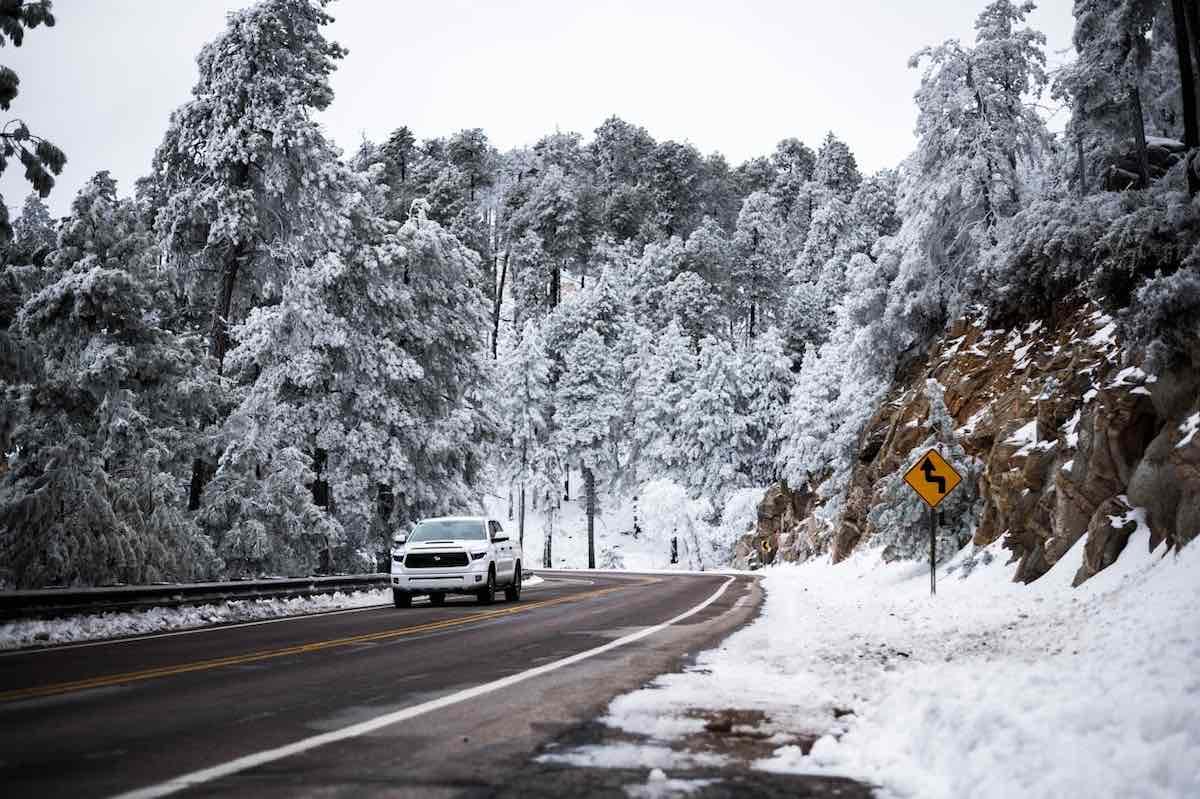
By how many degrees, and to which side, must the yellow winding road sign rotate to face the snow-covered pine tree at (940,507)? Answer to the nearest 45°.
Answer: approximately 180°

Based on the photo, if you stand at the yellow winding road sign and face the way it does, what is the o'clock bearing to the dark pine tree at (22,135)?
The dark pine tree is roughly at 2 o'clock from the yellow winding road sign.

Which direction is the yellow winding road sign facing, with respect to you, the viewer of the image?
facing the viewer

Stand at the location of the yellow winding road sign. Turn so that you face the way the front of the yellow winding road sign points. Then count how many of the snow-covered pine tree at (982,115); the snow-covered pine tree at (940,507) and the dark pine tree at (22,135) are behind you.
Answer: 2

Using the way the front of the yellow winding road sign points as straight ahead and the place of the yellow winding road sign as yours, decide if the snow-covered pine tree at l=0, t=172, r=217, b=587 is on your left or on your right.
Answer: on your right

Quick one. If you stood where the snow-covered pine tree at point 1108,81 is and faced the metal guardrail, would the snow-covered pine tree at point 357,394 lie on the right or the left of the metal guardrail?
right

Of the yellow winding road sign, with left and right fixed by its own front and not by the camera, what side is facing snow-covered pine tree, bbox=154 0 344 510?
right

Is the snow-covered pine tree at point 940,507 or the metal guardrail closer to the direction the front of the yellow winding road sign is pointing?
the metal guardrail

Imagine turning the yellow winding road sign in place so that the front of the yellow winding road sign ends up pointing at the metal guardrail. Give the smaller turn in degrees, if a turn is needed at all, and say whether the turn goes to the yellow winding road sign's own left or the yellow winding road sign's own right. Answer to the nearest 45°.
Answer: approximately 45° to the yellow winding road sign's own right

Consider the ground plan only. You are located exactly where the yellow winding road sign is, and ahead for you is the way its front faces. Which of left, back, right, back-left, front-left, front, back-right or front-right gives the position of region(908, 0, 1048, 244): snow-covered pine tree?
back

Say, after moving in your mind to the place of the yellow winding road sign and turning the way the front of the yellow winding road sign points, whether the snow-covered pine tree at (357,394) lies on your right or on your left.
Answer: on your right
